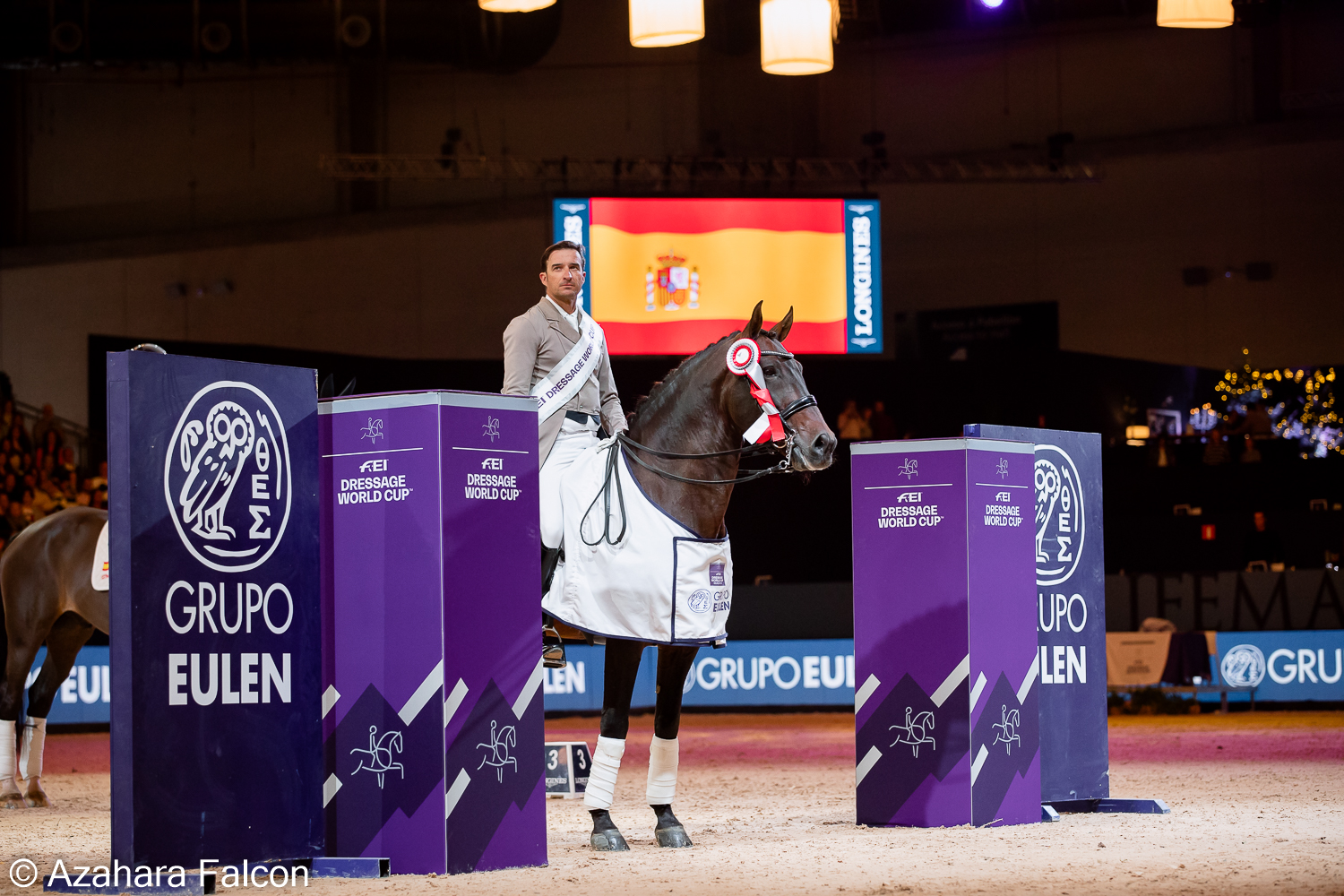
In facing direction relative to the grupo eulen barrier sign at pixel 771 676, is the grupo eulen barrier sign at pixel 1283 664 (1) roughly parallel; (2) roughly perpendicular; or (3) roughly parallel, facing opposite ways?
roughly parallel

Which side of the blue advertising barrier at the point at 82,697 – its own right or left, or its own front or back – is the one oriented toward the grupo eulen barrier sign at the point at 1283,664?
left

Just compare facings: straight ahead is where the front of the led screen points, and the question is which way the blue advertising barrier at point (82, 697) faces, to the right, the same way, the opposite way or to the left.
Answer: the same way

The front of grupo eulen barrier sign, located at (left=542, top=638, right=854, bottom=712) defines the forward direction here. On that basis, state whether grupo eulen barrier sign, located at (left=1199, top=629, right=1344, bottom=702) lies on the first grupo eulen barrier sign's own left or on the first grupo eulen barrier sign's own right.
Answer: on the first grupo eulen barrier sign's own left

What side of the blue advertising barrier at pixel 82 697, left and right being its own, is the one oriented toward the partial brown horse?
front

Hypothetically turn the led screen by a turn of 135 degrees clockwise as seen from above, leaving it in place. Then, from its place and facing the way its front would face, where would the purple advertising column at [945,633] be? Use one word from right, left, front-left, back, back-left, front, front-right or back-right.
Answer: back-left

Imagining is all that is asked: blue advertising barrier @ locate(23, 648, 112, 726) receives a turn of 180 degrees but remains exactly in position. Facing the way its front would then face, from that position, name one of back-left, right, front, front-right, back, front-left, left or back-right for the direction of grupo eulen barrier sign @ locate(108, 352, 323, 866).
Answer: back

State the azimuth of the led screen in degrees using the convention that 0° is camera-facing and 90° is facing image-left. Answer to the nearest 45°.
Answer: approximately 0°

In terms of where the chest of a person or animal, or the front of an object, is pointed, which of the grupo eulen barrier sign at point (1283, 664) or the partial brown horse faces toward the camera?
the grupo eulen barrier sign

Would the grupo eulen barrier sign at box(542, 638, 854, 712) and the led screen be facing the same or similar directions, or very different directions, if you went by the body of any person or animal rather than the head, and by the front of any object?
same or similar directions

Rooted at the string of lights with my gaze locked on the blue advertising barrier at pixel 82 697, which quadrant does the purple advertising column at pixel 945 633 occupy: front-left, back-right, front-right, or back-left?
front-left

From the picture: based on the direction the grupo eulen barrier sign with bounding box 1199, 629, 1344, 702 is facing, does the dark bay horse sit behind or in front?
in front

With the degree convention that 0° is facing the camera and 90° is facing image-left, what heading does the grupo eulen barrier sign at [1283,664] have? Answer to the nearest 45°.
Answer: approximately 0°

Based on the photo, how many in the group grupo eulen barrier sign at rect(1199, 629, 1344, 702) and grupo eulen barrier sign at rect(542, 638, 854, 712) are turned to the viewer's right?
0

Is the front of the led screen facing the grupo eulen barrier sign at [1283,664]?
no

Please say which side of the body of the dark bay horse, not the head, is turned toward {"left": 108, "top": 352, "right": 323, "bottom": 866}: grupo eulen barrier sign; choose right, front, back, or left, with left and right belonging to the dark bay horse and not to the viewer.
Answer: right

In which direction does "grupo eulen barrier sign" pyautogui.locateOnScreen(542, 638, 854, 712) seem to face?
toward the camera
